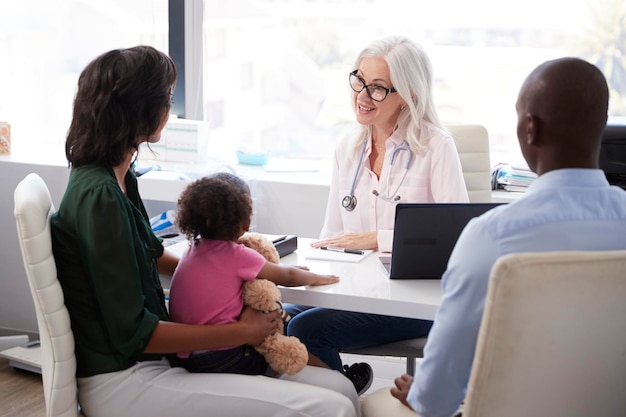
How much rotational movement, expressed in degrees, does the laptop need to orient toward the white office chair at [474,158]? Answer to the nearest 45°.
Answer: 0° — it already faces it

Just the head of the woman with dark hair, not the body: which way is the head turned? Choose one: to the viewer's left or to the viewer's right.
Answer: to the viewer's right

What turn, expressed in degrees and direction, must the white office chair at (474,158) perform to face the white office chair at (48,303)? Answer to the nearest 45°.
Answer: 0° — it already faces it

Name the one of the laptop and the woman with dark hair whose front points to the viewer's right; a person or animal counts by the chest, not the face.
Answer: the woman with dark hair

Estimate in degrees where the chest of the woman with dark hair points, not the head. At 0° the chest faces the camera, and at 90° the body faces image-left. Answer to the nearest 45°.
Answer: approximately 270°

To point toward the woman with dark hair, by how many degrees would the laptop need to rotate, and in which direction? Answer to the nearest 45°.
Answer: approximately 135° to its left

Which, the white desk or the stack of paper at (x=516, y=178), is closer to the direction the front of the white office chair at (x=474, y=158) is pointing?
the white desk

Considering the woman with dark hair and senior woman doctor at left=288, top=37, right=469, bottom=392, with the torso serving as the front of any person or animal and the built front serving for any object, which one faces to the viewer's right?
the woman with dark hair

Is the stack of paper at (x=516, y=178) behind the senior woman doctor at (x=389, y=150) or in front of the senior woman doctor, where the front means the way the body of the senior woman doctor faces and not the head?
behind

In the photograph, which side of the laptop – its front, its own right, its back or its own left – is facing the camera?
back
